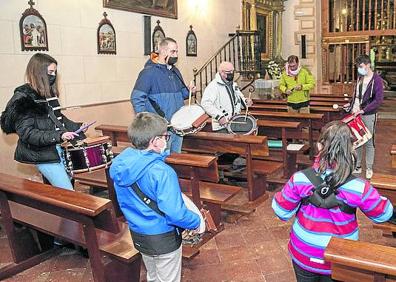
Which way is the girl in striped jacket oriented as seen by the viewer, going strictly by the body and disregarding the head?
away from the camera

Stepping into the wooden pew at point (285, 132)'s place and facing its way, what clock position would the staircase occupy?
The staircase is roughly at 10 o'clock from the wooden pew.

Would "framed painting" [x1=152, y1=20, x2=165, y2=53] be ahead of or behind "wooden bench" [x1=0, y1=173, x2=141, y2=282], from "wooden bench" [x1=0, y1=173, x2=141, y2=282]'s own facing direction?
ahead

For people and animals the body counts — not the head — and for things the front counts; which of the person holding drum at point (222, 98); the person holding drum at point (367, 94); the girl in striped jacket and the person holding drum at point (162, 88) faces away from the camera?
the girl in striped jacket

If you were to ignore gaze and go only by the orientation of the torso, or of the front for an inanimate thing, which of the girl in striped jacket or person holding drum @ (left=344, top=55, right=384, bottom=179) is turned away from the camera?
the girl in striped jacket

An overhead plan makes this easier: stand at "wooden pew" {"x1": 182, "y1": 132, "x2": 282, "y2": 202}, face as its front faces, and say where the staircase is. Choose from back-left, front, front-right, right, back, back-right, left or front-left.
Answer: front-left

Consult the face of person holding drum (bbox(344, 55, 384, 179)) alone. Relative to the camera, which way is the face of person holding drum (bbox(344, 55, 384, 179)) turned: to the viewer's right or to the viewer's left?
to the viewer's left

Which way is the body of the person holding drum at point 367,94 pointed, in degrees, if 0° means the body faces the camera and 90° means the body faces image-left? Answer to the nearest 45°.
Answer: approximately 45°

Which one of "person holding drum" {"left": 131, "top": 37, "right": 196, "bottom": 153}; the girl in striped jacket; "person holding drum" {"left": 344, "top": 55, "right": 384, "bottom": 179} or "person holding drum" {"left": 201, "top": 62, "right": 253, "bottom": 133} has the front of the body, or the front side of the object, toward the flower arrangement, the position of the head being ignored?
the girl in striped jacket

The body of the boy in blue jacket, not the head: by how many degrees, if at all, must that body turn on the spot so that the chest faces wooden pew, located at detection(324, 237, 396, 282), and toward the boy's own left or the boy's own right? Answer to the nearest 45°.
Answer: approximately 90° to the boy's own right

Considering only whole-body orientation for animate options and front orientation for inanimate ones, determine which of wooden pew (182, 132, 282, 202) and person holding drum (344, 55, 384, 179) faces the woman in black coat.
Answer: the person holding drum
